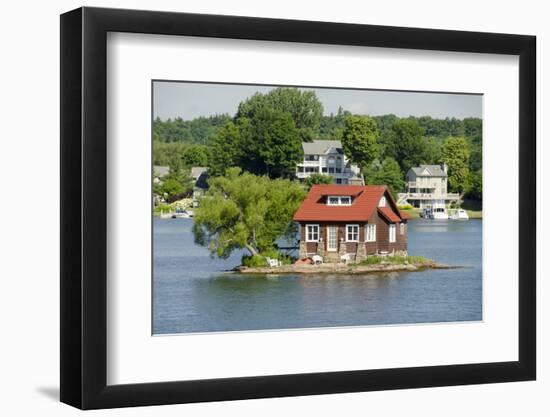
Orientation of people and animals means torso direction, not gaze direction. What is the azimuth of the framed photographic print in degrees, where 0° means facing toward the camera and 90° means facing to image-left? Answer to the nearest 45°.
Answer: approximately 315°
